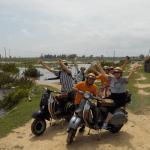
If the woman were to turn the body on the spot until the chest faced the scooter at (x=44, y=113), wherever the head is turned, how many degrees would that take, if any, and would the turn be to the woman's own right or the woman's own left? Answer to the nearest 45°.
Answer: approximately 90° to the woman's own right

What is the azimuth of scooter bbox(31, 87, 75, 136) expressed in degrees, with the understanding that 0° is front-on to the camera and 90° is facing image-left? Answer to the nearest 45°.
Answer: approximately 45°

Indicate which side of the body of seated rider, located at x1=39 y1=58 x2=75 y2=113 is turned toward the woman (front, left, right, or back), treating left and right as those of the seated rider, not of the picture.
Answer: left

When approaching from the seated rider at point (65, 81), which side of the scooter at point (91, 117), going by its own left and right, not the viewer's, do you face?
right

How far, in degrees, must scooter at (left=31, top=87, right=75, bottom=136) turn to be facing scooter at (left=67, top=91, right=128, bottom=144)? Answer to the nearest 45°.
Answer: approximately 90° to its left

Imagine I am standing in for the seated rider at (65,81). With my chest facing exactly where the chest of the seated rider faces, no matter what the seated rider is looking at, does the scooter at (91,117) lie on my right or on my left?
on my left

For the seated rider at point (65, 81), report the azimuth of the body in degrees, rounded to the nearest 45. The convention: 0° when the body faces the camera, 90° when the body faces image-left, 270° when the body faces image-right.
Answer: approximately 45°
